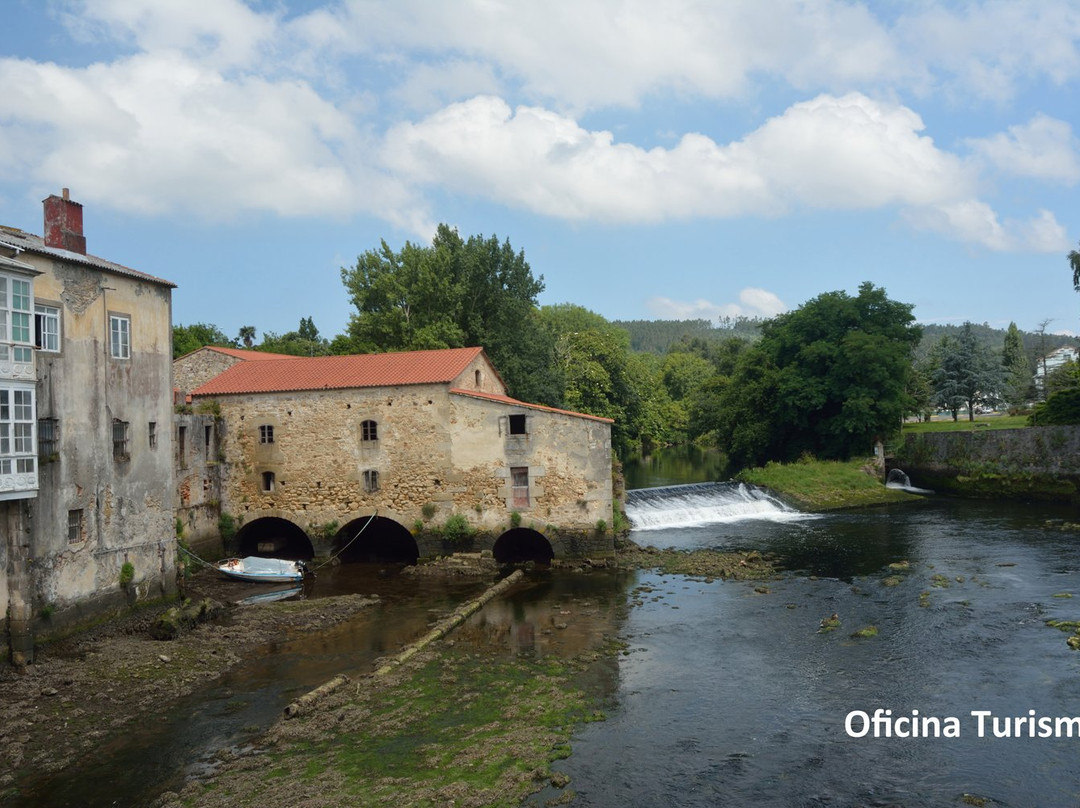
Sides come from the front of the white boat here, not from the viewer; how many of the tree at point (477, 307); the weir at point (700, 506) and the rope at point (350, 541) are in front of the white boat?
0

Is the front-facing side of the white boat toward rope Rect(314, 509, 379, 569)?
no

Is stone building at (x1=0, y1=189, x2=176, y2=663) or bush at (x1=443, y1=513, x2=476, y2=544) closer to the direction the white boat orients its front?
the stone building

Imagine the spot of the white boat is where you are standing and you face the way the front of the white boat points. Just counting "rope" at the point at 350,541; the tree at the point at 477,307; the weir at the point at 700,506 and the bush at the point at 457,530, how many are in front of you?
0

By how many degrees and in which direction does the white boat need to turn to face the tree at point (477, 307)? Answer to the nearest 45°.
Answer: approximately 135° to its right

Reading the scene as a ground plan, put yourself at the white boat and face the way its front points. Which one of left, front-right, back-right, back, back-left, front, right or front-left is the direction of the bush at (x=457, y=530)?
back

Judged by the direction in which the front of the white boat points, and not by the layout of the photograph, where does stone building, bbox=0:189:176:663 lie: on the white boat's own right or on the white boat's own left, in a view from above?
on the white boat's own left

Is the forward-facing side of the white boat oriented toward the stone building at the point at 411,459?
no

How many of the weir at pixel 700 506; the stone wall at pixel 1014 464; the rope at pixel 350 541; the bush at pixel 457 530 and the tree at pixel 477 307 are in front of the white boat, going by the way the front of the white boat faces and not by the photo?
0

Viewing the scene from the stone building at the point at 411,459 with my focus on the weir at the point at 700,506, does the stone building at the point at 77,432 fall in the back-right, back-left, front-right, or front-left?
back-right

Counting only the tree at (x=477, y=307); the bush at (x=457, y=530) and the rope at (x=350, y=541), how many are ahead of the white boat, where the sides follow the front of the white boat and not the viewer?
0

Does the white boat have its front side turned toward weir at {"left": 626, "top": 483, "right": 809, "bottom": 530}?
no

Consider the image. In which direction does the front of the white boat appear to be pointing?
to the viewer's left

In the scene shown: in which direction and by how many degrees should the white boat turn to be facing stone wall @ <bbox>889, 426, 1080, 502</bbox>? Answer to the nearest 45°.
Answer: approximately 180°

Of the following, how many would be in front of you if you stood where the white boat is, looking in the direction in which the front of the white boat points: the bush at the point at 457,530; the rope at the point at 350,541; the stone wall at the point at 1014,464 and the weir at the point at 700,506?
0

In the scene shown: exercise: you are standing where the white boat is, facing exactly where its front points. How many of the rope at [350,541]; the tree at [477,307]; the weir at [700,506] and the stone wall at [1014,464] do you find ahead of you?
0
